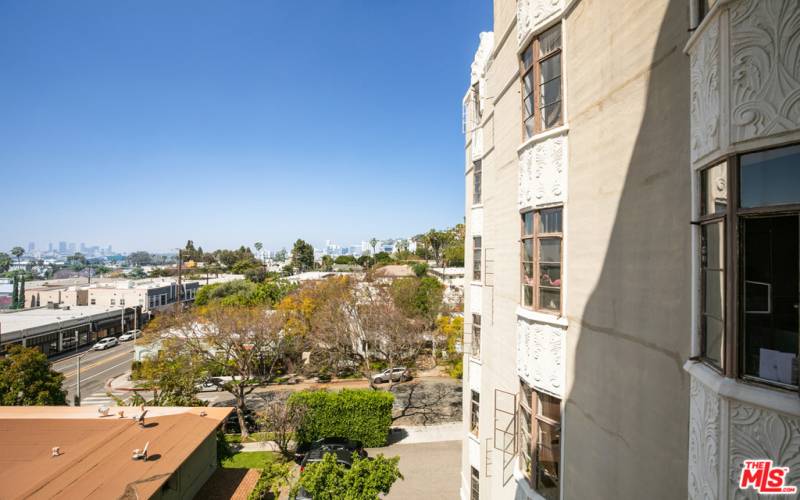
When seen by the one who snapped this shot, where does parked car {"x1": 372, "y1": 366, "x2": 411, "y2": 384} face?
facing to the left of the viewer

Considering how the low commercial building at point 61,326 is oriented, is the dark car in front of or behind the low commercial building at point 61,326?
in front

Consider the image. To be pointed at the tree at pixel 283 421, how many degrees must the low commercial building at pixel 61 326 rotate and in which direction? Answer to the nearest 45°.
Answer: approximately 45° to its right

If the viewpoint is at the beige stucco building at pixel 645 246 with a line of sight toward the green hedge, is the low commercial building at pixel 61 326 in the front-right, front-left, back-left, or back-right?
front-left

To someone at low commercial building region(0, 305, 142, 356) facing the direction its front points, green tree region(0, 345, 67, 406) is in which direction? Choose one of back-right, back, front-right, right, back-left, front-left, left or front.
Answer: front-right

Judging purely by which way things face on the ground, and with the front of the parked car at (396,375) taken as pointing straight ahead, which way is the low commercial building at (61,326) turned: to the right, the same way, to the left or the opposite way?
the opposite way
